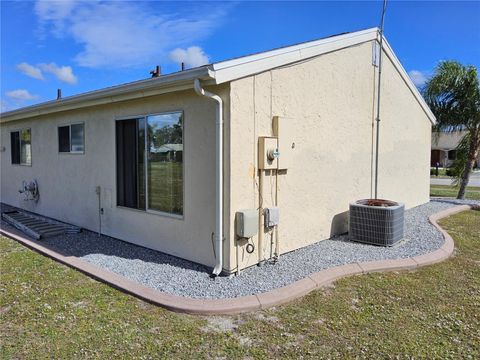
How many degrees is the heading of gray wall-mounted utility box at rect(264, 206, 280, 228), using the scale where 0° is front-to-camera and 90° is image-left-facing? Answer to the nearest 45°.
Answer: approximately 315°

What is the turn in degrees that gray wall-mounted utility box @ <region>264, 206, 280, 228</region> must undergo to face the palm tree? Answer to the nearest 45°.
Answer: approximately 90° to its left

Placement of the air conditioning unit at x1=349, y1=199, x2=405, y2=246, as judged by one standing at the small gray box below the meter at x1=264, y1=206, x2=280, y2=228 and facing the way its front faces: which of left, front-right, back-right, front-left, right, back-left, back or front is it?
left
